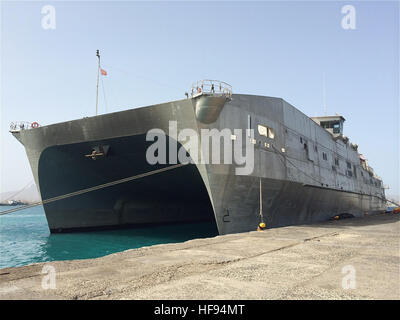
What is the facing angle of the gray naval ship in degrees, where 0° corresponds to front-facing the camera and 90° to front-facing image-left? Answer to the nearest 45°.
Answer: approximately 45°
